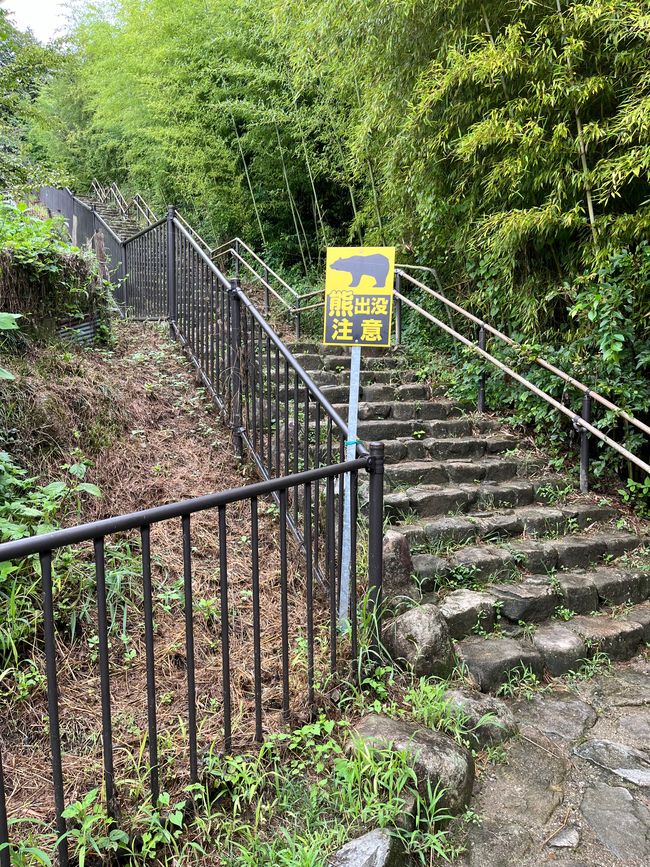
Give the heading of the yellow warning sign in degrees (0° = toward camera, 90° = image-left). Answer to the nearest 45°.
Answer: approximately 0°

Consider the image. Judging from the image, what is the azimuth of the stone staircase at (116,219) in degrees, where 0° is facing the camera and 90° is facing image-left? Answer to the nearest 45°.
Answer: approximately 315°

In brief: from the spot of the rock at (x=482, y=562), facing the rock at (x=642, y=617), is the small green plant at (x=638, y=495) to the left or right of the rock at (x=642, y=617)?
left
